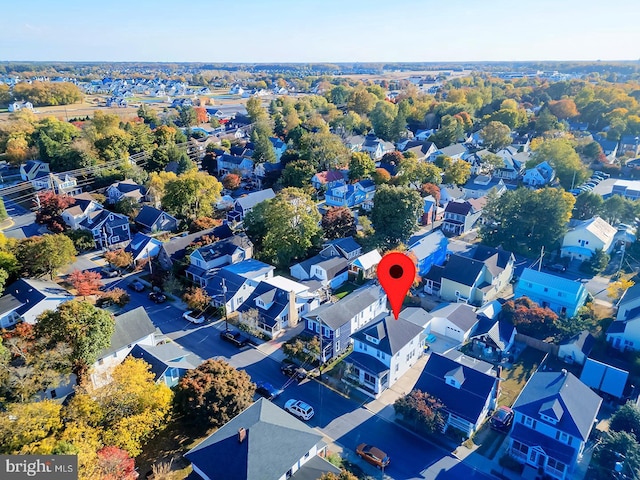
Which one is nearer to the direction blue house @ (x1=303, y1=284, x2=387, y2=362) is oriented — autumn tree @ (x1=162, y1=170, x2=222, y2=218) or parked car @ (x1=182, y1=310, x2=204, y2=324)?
the parked car

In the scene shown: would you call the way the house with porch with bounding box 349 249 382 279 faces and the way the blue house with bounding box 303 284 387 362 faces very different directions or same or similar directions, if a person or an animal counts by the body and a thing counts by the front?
same or similar directions

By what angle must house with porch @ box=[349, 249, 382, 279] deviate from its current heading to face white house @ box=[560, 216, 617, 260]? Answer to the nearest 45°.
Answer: approximately 135° to its left

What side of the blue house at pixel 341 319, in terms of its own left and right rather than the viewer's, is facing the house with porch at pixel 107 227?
right

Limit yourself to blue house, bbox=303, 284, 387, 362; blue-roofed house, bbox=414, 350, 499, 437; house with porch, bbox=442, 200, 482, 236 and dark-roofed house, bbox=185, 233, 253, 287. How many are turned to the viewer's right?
0

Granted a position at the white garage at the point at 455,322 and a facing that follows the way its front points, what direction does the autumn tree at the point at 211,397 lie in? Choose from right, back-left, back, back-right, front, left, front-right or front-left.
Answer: front

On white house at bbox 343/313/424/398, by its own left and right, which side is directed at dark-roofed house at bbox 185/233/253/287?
right

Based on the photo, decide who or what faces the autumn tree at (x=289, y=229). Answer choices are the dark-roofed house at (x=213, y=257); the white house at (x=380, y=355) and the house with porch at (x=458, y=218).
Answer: the house with porch

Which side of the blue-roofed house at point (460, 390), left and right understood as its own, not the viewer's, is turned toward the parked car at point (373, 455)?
front

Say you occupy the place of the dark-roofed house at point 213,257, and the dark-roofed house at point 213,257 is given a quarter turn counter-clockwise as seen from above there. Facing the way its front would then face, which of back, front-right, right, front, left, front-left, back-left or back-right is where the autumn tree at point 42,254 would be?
back-right

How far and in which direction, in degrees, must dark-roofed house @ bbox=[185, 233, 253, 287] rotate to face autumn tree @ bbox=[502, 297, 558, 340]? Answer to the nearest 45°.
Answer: approximately 90° to its left

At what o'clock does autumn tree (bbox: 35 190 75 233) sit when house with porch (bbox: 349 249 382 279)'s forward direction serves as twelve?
The autumn tree is roughly at 2 o'clock from the house with porch.

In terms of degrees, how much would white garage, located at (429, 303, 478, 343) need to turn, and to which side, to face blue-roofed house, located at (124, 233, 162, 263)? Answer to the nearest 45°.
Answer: approximately 45° to its right

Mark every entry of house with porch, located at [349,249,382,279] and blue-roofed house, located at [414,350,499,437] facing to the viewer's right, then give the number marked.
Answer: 0
